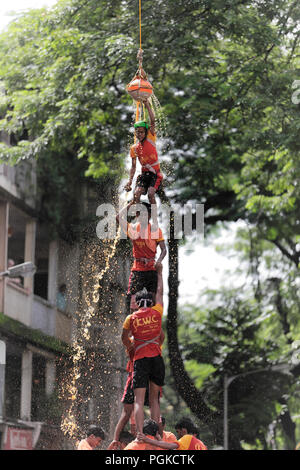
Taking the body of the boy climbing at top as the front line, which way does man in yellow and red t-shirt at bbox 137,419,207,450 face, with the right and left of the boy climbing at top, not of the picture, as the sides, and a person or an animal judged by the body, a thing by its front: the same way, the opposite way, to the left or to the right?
to the right

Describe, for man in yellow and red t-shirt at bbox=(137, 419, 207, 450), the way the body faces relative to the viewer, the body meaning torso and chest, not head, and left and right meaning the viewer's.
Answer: facing away from the viewer and to the left of the viewer

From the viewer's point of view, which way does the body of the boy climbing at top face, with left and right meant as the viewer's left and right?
facing the viewer and to the left of the viewer
